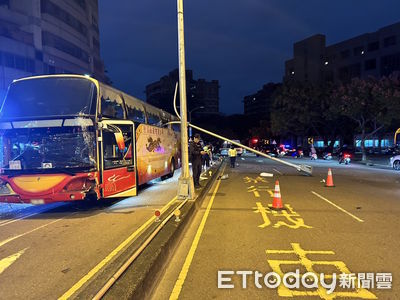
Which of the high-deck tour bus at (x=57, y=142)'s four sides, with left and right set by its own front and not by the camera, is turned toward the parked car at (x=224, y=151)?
back

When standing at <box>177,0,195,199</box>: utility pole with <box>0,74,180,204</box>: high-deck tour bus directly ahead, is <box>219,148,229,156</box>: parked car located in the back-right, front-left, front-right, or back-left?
back-right

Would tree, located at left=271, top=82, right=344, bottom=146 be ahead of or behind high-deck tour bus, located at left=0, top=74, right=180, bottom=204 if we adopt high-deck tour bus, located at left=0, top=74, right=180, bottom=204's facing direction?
behind

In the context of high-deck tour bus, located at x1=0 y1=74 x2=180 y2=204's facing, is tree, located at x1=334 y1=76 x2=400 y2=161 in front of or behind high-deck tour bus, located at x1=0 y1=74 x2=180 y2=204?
behind

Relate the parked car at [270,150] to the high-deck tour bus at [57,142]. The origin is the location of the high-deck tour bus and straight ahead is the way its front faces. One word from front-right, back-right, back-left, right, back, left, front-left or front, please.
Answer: back

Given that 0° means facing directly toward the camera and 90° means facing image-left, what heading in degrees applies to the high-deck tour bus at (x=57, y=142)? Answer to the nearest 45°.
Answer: approximately 45°
